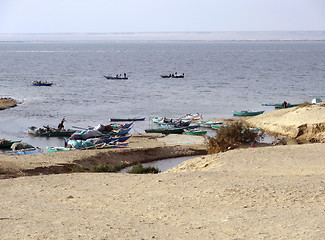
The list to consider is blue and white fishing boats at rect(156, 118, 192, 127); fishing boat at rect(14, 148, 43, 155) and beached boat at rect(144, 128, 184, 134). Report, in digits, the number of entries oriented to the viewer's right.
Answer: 2

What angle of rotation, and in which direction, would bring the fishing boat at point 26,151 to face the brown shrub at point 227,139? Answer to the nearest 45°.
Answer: approximately 45° to its right

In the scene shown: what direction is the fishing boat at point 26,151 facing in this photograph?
to the viewer's right

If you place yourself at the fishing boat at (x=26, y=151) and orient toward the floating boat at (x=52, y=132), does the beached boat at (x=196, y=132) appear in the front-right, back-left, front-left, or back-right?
front-right

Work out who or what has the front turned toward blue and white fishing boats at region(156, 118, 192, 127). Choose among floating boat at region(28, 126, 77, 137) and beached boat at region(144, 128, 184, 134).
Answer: floating boat at region(28, 126, 77, 137)

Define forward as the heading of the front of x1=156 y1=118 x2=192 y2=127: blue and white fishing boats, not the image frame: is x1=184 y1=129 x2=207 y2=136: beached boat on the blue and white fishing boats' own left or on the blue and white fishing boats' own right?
on the blue and white fishing boats' own right

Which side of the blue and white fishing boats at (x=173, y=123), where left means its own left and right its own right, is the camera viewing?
right

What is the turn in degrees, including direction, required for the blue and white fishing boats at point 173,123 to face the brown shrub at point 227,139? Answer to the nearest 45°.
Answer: approximately 90° to its right
